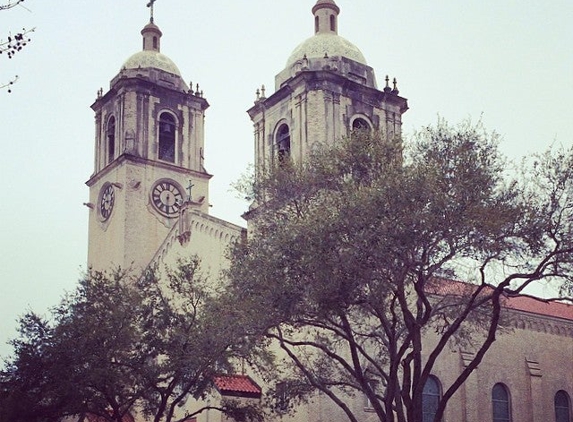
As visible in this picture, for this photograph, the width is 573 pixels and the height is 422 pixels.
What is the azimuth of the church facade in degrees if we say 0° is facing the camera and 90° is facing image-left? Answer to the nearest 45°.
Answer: approximately 45°

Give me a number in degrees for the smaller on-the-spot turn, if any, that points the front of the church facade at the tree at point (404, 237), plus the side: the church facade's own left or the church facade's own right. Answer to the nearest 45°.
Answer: approximately 45° to the church facade's own left
